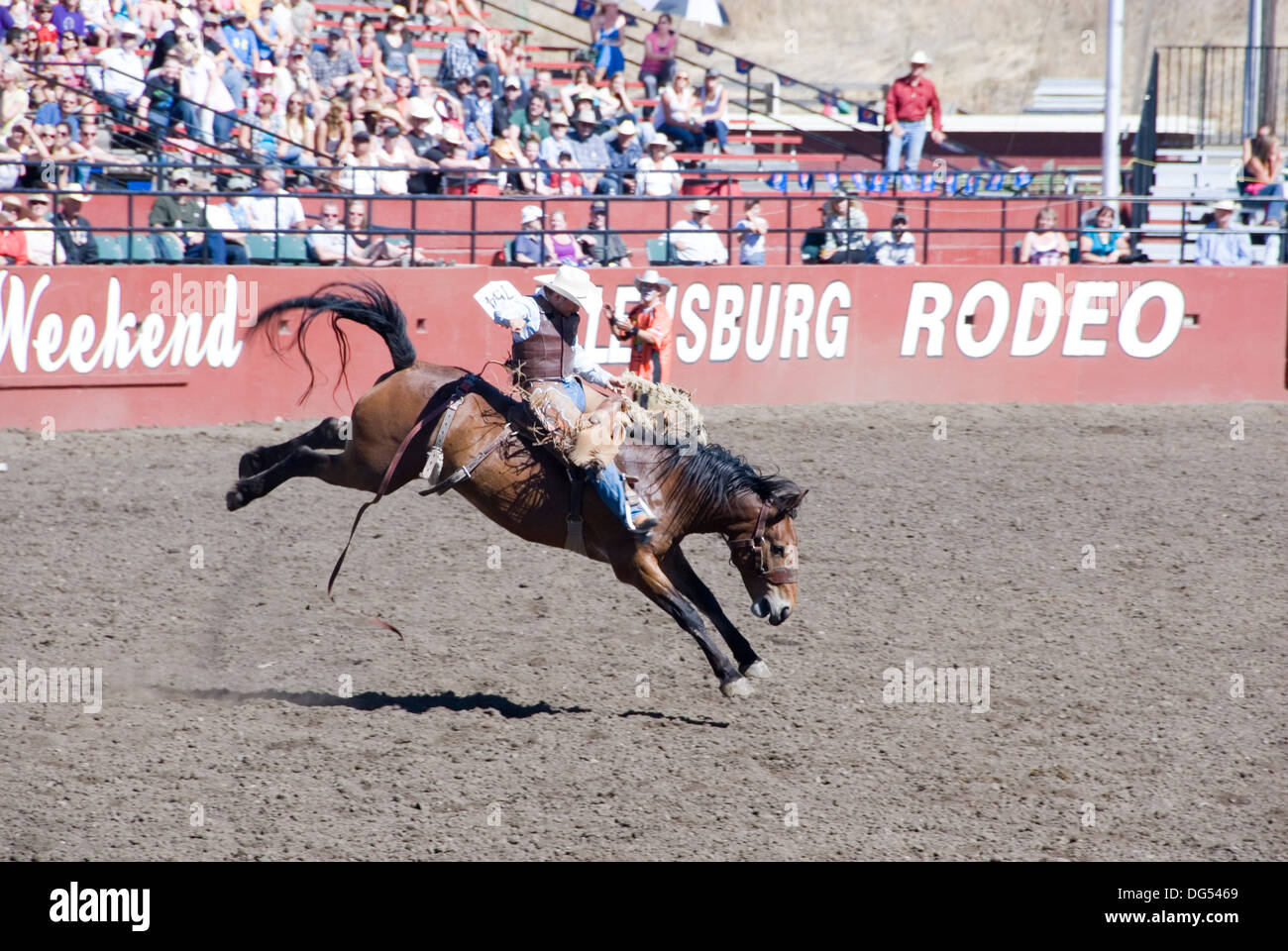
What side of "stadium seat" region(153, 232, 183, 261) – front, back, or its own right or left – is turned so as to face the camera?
front

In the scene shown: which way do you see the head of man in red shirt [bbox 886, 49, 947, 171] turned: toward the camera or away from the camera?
toward the camera

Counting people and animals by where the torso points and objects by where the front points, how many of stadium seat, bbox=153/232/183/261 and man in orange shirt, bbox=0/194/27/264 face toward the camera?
2

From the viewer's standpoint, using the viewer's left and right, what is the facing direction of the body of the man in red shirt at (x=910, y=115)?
facing the viewer

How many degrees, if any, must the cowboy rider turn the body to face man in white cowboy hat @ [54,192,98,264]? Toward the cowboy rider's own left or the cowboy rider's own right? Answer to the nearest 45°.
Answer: approximately 180°

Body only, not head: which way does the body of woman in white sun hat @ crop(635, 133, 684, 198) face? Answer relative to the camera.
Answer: toward the camera

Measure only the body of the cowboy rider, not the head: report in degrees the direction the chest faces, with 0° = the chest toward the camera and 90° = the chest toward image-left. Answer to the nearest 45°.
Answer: approximately 315°

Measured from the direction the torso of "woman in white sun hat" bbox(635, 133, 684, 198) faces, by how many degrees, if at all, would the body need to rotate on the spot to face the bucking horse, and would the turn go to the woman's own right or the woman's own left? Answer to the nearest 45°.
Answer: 0° — they already face it

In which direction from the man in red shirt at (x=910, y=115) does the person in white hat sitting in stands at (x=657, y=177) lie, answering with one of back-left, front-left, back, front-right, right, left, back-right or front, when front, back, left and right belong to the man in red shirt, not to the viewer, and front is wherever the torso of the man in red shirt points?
front-right

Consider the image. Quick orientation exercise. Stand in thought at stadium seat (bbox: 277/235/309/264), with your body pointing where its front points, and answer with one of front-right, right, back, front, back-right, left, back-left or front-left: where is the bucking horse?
front

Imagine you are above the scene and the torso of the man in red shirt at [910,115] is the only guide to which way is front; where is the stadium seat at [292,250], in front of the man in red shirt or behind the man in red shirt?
in front

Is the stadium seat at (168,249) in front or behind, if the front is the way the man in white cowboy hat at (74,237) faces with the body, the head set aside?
in front

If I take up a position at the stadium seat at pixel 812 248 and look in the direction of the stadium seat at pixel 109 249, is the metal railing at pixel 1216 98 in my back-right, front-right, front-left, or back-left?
back-right

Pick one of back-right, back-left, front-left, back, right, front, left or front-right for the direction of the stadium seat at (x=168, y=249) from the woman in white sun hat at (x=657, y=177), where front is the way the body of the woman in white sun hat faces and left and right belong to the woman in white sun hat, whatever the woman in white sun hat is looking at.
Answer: front-right

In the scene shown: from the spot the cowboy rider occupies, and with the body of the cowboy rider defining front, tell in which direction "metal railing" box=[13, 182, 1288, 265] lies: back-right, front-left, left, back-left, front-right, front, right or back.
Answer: back-left
